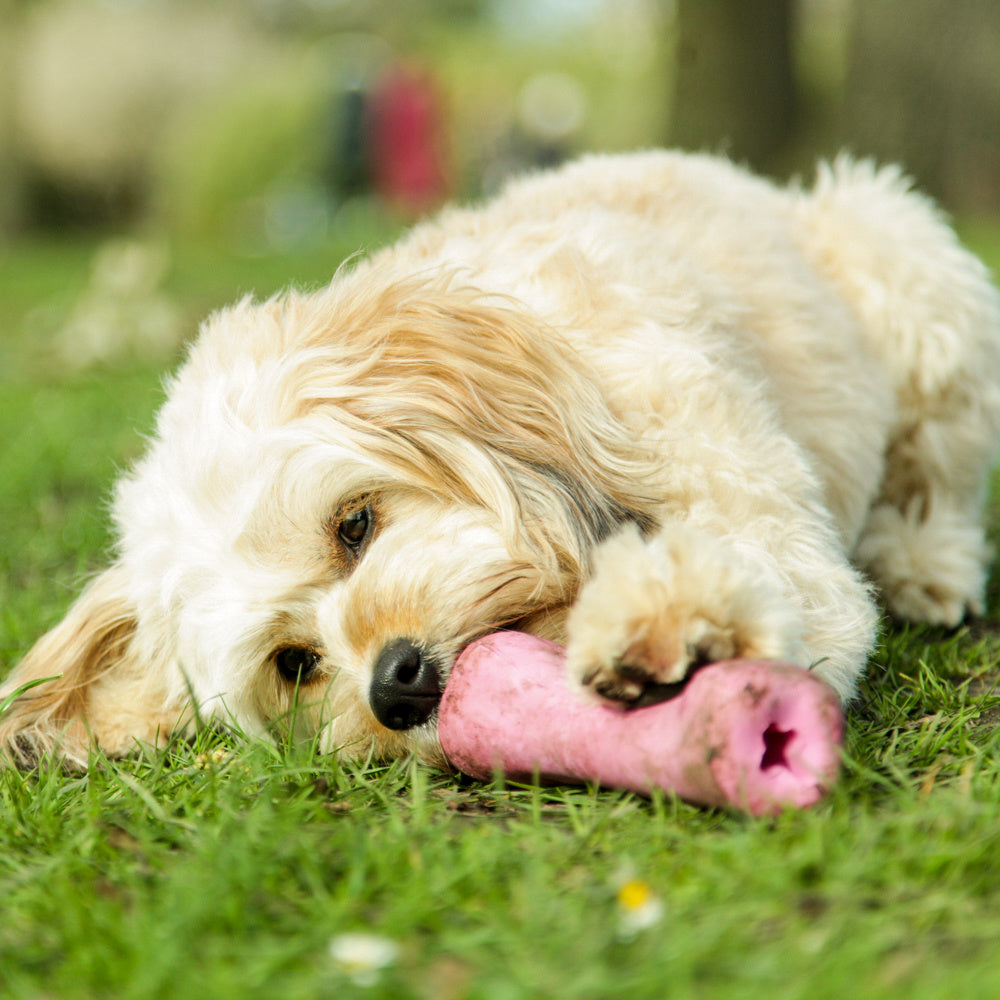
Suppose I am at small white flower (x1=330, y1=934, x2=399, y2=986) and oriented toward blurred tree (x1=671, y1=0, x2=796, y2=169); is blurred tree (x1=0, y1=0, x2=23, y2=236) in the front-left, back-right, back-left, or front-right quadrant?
front-left

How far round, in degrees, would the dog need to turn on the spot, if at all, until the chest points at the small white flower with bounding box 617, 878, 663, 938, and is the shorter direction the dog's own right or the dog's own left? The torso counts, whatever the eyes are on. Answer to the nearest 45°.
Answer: approximately 45° to the dog's own left

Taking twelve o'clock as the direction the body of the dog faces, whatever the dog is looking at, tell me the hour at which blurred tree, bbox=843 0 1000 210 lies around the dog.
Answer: The blurred tree is roughly at 5 o'clock from the dog.

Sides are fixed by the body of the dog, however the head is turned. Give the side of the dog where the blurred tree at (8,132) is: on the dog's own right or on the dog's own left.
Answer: on the dog's own right

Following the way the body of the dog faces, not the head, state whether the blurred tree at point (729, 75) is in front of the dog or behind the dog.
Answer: behind

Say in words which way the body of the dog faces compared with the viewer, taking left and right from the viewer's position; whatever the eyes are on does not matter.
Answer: facing the viewer and to the left of the viewer

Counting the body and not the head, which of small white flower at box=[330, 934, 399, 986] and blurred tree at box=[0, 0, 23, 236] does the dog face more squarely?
the small white flower

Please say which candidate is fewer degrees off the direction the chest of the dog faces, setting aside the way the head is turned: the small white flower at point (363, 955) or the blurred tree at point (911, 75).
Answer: the small white flower
